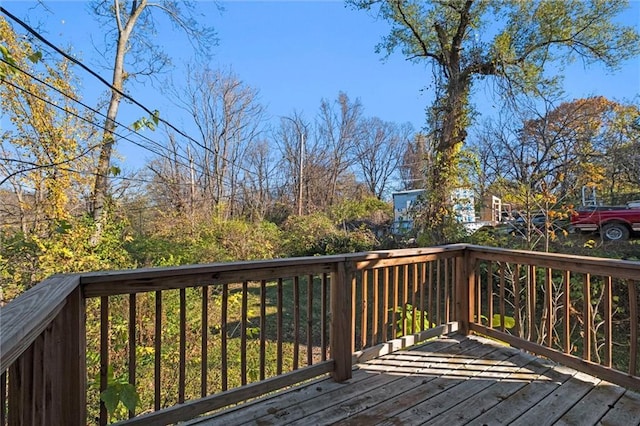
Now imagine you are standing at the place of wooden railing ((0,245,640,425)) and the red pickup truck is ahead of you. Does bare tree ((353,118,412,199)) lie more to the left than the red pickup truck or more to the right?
left

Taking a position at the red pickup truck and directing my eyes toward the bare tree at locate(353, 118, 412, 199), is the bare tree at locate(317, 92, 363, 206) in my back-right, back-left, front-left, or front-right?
front-left

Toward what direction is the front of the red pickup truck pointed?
to the viewer's right

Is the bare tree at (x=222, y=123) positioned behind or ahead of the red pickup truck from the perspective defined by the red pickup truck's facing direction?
behind

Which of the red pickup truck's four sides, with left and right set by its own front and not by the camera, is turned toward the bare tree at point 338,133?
back

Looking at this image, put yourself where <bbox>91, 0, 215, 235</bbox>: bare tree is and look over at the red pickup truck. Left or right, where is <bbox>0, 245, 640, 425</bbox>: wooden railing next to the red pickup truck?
right

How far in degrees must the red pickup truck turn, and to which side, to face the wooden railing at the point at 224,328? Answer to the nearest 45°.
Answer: approximately 90° to its right

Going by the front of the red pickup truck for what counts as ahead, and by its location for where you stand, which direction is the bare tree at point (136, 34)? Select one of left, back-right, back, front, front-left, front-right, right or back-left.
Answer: back-right
